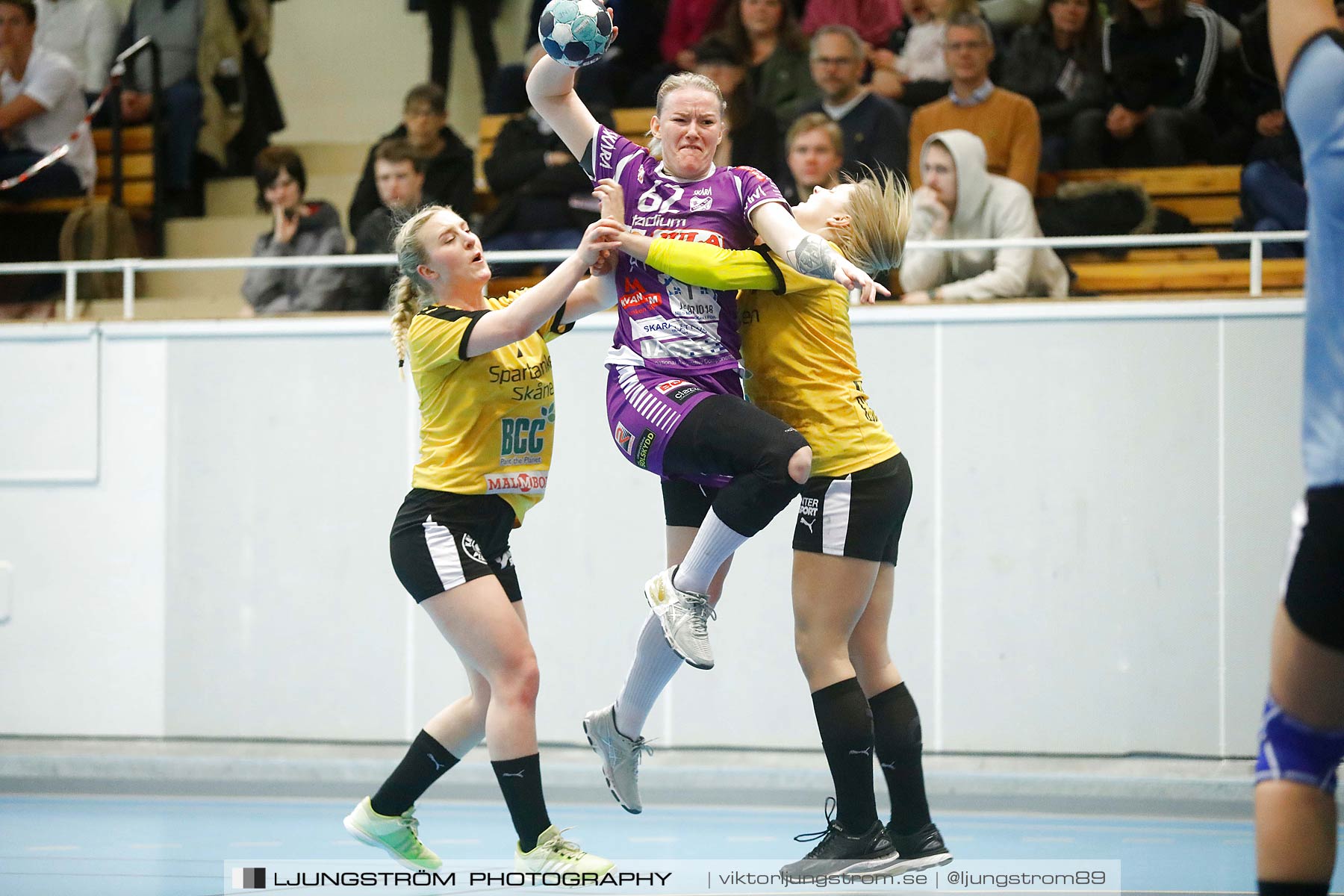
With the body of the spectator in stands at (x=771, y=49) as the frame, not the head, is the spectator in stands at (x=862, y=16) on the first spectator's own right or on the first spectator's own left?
on the first spectator's own left

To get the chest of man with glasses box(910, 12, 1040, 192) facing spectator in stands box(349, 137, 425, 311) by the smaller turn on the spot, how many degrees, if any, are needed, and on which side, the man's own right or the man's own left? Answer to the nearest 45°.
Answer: approximately 90° to the man's own right

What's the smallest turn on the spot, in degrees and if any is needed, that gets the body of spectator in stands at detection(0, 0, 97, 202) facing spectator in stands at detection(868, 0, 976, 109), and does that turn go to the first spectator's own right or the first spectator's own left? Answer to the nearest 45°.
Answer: approximately 90° to the first spectator's own left

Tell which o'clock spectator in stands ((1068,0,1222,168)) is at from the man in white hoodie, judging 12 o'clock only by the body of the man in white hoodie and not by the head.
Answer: The spectator in stands is roughly at 6 o'clock from the man in white hoodie.

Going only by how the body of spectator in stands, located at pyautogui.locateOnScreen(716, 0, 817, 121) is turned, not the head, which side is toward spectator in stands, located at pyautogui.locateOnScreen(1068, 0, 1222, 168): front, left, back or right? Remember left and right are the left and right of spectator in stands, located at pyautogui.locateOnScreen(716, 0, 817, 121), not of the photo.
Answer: left

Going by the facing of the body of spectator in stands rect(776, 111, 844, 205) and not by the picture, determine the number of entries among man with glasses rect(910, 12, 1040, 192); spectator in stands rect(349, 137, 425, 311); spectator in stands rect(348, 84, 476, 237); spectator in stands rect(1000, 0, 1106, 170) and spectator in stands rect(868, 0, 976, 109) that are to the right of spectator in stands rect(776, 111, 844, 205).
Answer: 2

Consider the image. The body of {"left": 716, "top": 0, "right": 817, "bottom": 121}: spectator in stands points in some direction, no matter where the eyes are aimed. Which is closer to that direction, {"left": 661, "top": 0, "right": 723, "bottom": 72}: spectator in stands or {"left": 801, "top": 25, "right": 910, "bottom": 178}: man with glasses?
the man with glasses

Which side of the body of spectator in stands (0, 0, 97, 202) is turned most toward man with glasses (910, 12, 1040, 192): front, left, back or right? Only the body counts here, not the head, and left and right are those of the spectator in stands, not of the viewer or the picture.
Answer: left

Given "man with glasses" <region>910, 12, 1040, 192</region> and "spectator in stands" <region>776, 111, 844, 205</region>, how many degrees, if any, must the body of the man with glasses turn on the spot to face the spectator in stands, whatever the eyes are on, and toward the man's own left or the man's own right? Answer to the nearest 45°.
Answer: approximately 45° to the man's own right

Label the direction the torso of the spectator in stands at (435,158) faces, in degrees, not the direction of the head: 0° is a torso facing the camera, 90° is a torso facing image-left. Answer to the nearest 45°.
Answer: approximately 0°

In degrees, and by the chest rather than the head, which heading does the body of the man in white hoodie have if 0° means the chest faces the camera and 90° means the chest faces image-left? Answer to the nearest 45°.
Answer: approximately 45°
